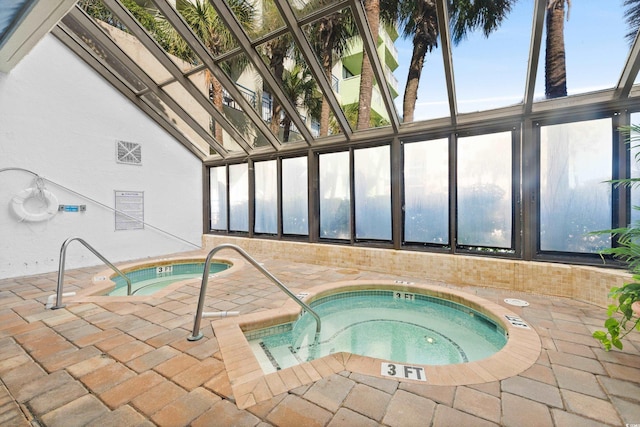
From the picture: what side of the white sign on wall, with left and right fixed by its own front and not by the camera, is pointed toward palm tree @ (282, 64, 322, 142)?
left

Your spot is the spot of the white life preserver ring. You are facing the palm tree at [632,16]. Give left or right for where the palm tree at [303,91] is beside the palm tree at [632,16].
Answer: left

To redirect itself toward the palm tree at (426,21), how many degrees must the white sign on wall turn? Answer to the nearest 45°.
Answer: approximately 45° to its left

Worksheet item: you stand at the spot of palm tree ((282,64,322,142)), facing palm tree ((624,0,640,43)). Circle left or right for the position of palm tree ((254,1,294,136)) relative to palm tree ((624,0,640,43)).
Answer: right

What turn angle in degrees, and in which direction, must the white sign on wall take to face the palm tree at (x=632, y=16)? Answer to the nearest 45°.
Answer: approximately 45° to its left

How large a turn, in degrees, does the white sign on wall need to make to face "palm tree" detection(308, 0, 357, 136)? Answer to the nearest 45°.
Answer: approximately 45° to its left

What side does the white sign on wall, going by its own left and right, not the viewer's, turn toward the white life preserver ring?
right
